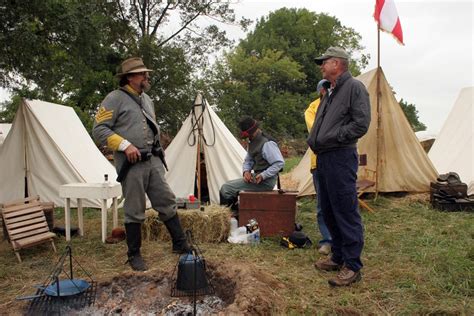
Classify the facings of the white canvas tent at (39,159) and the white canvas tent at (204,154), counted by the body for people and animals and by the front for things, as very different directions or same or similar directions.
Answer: same or similar directions

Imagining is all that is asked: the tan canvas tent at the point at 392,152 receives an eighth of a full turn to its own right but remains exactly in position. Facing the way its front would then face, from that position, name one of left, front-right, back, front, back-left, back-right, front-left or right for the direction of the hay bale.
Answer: front

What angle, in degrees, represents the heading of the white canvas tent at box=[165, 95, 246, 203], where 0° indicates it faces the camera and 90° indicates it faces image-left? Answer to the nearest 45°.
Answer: approximately 0°

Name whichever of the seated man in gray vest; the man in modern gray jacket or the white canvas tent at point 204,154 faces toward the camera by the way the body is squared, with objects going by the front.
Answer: the white canvas tent

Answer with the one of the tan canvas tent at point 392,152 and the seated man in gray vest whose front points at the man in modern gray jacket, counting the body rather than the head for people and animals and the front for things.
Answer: the tan canvas tent

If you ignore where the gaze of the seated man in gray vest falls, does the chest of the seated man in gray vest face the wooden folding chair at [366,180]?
no

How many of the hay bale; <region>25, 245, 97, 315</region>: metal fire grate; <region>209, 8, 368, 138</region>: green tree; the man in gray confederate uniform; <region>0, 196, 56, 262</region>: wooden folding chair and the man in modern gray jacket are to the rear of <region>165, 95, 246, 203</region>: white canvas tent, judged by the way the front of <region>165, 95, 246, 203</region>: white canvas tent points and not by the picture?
1

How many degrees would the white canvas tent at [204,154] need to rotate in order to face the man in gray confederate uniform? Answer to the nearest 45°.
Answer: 0° — it already faces them

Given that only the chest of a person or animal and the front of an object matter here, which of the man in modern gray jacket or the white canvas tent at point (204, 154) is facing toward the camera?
the white canvas tent

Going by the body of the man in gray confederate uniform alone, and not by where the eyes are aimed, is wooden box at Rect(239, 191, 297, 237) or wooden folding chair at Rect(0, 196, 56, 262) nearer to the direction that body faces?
the wooden box

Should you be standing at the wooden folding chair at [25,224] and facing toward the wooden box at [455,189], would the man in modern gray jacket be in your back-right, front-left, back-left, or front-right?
front-right

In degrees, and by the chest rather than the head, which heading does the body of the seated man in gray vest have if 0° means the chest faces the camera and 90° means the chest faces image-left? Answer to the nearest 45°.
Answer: approximately 90°

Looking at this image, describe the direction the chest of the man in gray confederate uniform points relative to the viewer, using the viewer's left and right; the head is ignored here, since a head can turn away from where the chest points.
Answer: facing the viewer and to the right of the viewer

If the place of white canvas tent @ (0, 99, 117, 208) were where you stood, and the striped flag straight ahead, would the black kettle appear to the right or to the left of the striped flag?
right

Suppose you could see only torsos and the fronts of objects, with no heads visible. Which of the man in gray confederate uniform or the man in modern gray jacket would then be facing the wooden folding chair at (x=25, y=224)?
the man in modern gray jacket

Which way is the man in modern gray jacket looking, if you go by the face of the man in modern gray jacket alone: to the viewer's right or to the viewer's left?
to the viewer's left

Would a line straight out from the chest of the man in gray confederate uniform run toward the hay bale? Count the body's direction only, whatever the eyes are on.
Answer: no

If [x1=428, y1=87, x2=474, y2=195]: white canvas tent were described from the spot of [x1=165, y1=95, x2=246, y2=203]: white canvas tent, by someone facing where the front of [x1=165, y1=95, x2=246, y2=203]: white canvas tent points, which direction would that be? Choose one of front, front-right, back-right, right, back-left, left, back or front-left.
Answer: left

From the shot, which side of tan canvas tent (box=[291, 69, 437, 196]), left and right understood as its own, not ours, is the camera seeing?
front

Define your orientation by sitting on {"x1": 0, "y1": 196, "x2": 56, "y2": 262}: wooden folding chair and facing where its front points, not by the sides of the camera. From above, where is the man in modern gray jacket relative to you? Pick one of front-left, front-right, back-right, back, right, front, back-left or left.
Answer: front
